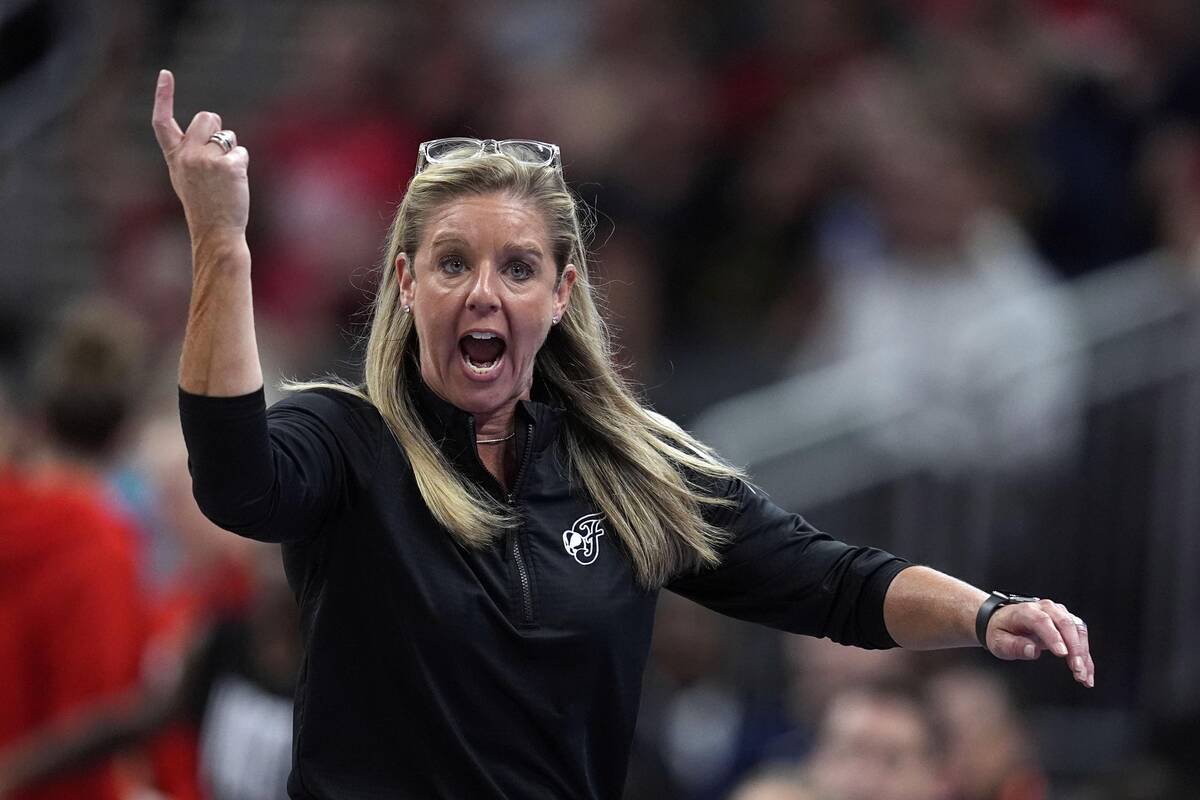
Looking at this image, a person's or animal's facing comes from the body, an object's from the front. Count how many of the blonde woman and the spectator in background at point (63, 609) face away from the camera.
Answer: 1

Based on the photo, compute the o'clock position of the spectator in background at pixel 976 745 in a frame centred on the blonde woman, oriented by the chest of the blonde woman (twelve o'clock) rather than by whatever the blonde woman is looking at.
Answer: The spectator in background is roughly at 7 o'clock from the blonde woman.

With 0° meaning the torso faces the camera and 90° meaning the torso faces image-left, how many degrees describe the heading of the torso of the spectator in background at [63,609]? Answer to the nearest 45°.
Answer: approximately 180°

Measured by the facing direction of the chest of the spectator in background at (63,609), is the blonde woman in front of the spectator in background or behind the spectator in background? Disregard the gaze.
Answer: behind

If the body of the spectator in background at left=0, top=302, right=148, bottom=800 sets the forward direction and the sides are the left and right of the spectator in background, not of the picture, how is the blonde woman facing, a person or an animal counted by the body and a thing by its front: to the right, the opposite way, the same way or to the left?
the opposite way

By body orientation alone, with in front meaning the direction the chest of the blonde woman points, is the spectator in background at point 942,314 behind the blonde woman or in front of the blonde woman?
behind

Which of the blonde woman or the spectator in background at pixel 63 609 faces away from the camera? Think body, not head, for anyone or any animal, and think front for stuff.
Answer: the spectator in background

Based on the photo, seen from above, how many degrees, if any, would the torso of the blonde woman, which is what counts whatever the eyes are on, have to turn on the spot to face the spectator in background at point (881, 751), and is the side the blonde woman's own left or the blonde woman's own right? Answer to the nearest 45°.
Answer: approximately 135° to the blonde woman's own left
